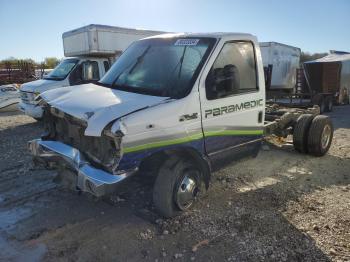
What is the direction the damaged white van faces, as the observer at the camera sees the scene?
facing the viewer and to the left of the viewer

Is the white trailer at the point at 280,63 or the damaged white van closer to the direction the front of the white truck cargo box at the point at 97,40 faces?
the damaged white van

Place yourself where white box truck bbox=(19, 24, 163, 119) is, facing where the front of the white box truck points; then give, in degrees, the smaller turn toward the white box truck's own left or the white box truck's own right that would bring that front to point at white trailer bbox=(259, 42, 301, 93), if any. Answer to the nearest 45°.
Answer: approximately 180°

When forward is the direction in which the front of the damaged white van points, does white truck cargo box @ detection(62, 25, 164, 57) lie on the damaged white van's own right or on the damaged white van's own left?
on the damaged white van's own right

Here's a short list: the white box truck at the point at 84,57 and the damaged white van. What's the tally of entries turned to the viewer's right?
0

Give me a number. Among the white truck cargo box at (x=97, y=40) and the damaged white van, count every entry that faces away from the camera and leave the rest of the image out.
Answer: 0

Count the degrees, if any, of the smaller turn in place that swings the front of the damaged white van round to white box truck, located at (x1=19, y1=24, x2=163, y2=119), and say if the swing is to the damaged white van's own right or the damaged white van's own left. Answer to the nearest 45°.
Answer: approximately 135° to the damaged white van's own right

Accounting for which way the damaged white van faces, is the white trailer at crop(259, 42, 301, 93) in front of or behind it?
behind

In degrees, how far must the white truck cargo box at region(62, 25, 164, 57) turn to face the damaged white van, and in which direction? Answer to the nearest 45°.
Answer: approximately 45° to its left

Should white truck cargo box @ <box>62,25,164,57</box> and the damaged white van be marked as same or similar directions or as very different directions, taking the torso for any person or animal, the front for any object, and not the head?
same or similar directions

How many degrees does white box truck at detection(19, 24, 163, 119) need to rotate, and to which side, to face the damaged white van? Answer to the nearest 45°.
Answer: approximately 45° to its left

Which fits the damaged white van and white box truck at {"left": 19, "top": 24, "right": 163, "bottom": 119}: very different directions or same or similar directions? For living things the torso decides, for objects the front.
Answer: same or similar directions

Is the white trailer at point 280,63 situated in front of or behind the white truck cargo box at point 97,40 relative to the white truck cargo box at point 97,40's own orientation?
behind
